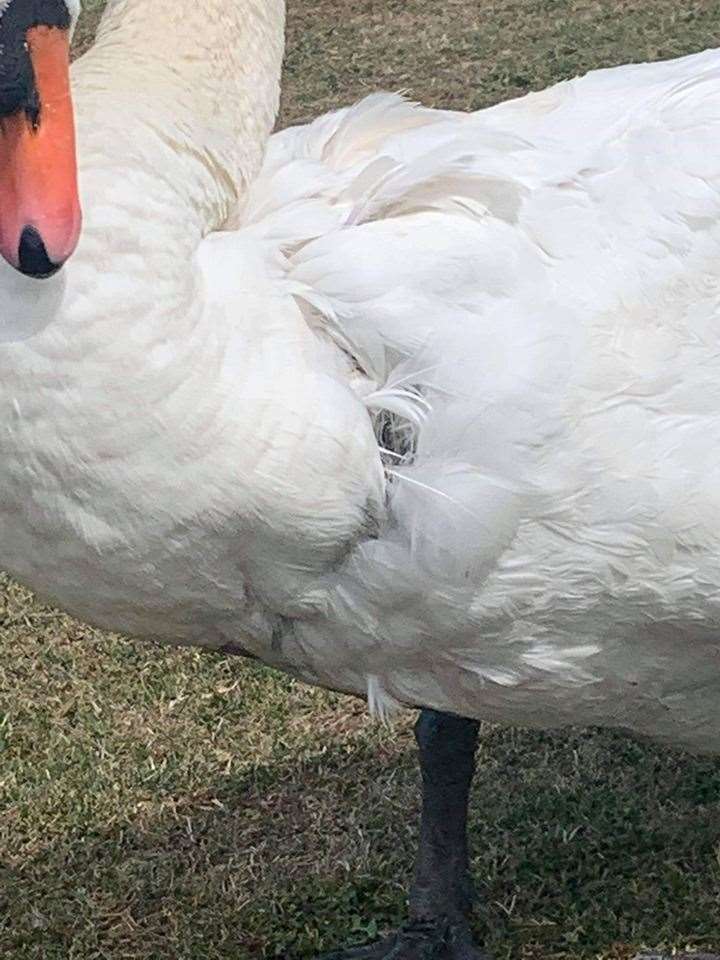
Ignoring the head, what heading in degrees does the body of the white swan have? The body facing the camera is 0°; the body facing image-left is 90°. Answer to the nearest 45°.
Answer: approximately 90°
